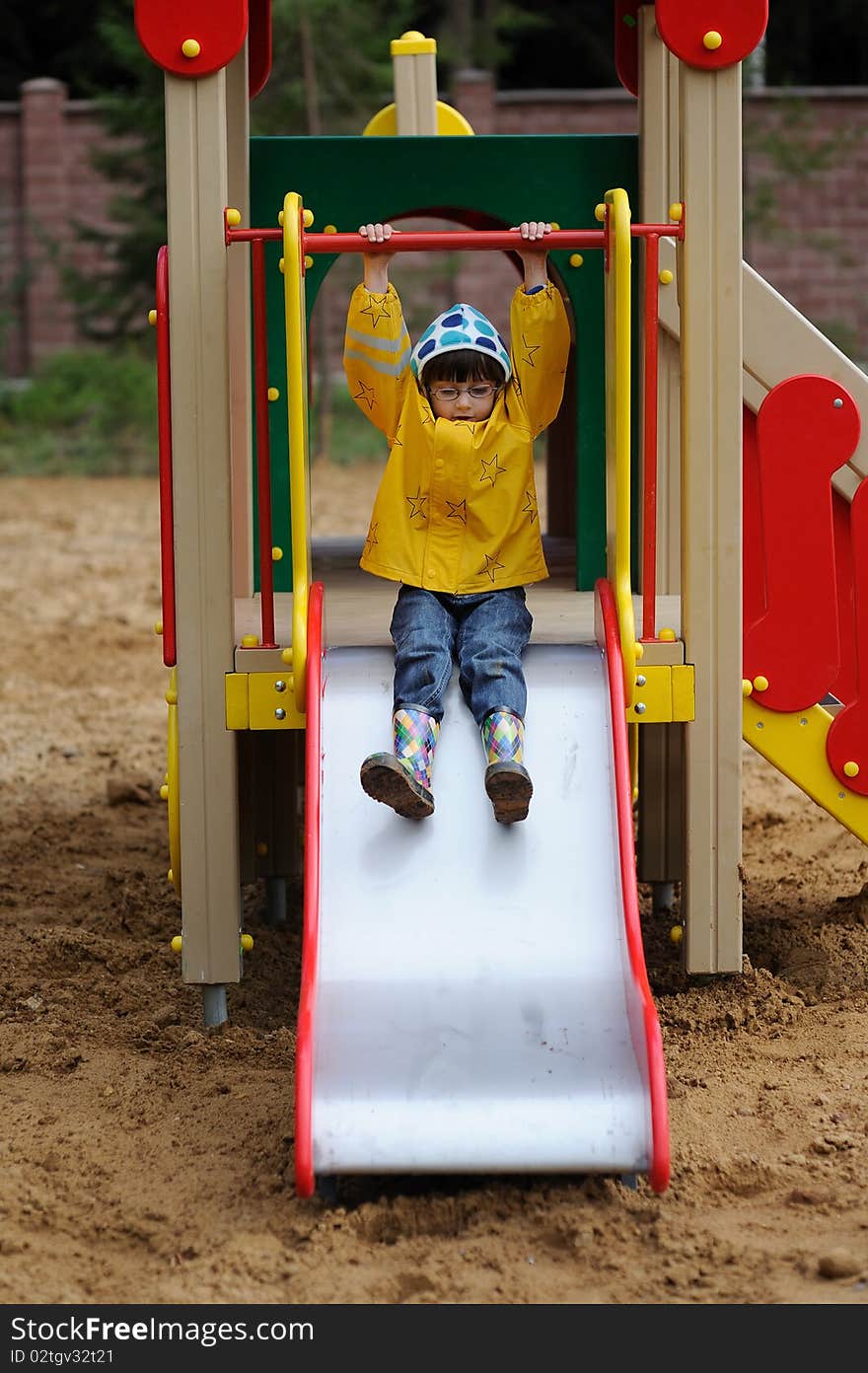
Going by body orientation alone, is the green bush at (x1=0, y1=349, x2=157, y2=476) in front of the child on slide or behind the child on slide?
behind

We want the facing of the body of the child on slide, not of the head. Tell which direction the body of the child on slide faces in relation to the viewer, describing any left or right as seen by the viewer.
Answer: facing the viewer

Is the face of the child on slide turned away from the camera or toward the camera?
toward the camera
